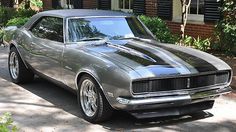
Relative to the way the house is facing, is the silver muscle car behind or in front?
in front

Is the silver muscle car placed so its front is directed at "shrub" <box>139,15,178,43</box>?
no

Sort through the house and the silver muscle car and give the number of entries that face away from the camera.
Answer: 0

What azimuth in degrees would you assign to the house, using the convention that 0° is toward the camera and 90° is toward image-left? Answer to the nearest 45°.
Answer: approximately 45°

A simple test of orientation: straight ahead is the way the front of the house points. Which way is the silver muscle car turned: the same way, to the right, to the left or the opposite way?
to the left

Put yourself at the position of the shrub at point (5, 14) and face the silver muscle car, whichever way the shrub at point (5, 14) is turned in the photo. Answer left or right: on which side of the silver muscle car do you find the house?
left

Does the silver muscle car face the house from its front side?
no

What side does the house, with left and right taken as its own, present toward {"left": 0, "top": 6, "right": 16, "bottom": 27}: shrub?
right

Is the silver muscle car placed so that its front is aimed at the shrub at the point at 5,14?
no

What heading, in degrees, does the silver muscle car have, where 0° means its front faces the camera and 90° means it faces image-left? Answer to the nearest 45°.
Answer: approximately 315°
